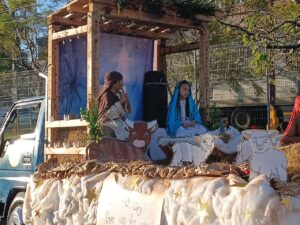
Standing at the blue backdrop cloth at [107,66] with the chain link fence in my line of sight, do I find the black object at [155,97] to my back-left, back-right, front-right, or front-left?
back-right

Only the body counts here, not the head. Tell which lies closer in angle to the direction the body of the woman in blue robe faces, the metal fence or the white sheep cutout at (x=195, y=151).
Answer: the white sheep cutout

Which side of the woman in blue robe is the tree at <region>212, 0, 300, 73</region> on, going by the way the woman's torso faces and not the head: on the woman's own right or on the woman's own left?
on the woman's own left

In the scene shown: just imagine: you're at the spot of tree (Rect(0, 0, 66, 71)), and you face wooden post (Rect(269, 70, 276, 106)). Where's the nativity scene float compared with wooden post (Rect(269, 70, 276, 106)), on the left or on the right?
right

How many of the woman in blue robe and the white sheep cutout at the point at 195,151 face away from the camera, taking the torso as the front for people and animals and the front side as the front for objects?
0

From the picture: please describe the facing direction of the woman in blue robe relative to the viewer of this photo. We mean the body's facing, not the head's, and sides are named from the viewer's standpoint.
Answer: facing the viewer and to the right of the viewer

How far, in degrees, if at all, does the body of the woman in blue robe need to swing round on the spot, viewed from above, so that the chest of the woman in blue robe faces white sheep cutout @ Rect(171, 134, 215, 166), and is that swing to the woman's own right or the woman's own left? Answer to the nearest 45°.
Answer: approximately 45° to the woman's own right
